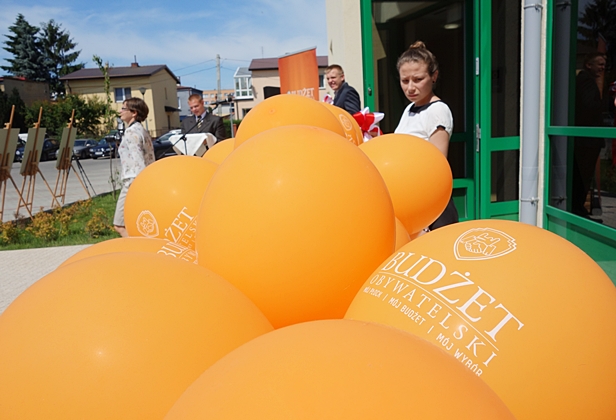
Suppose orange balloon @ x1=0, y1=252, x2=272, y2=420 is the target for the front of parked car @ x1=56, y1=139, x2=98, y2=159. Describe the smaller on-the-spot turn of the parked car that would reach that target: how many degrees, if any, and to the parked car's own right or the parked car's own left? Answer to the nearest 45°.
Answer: approximately 45° to the parked car's own left

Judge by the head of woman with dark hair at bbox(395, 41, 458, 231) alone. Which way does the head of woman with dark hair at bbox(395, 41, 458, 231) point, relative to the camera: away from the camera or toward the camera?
toward the camera

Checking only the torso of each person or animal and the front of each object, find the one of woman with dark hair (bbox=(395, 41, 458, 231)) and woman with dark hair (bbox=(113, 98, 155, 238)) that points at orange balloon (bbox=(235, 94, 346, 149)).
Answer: woman with dark hair (bbox=(395, 41, 458, 231))

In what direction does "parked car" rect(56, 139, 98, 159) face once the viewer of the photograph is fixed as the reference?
facing the viewer and to the left of the viewer

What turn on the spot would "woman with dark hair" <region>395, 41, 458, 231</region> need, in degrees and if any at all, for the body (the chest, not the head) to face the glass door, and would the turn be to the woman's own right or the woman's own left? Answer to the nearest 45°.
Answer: approximately 135° to the woman's own right

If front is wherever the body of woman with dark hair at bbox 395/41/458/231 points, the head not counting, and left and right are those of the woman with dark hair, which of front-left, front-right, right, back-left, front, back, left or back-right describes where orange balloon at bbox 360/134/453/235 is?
front-left

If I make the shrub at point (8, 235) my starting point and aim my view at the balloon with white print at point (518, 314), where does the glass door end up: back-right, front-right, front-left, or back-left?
front-left
